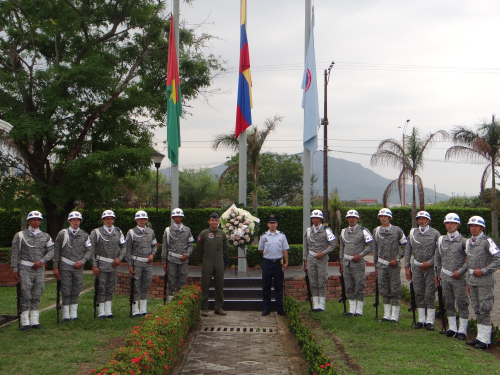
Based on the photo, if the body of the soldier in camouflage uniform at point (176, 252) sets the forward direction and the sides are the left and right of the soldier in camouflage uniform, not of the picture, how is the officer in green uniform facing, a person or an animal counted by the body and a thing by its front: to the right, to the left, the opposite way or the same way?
the same way

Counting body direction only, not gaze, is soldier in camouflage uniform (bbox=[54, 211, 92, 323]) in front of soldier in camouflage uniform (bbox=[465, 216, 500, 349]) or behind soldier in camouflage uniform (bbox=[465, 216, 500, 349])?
in front

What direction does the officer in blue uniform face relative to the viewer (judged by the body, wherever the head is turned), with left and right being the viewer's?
facing the viewer

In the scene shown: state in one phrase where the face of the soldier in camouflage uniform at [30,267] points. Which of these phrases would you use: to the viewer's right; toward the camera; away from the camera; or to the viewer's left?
toward the camera

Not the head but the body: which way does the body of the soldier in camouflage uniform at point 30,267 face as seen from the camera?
toward the camera

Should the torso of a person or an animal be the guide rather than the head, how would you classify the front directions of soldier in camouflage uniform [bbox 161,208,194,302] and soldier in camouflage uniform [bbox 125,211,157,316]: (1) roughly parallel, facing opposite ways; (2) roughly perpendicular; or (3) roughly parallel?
roughly parallel

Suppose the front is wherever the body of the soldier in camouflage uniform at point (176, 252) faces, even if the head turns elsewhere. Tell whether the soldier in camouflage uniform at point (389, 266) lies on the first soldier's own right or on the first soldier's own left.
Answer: on the first soldier's own left

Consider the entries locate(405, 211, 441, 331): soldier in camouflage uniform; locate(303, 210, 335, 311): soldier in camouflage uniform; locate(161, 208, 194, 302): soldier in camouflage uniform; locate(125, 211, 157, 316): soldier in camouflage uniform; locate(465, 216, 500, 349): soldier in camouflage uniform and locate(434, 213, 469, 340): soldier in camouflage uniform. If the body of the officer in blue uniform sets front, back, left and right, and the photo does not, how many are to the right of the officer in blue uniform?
2

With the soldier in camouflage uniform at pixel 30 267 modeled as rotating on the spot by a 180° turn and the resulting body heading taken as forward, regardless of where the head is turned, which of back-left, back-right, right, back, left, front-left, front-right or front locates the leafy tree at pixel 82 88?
front

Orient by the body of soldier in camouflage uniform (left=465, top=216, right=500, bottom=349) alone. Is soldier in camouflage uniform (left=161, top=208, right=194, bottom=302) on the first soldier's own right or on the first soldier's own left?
on the first soldier's own right

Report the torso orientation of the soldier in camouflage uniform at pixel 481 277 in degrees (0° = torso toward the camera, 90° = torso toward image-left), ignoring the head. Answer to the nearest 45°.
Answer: approximately 45°

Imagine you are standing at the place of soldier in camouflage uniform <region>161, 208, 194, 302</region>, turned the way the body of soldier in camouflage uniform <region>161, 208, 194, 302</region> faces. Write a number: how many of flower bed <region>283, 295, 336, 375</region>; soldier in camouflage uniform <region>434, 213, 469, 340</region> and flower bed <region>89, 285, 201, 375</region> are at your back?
0

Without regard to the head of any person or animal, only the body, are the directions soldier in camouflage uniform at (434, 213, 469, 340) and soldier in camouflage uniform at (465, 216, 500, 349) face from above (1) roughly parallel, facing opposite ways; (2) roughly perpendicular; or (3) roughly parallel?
roughly parallel

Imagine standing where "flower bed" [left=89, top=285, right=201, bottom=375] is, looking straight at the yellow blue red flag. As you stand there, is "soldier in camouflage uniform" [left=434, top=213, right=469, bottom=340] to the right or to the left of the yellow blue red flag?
right

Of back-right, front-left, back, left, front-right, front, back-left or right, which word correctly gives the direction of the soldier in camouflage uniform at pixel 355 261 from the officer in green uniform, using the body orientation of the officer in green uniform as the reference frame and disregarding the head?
left

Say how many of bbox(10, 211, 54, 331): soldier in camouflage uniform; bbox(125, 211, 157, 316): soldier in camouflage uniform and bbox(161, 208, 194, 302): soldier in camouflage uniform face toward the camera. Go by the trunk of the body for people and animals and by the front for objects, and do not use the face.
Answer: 3

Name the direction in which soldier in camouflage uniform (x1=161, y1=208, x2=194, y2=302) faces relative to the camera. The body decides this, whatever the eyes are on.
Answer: toward the camera

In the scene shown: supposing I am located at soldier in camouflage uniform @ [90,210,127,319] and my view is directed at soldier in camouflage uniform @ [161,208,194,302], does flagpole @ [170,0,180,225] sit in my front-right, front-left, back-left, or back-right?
front-left
